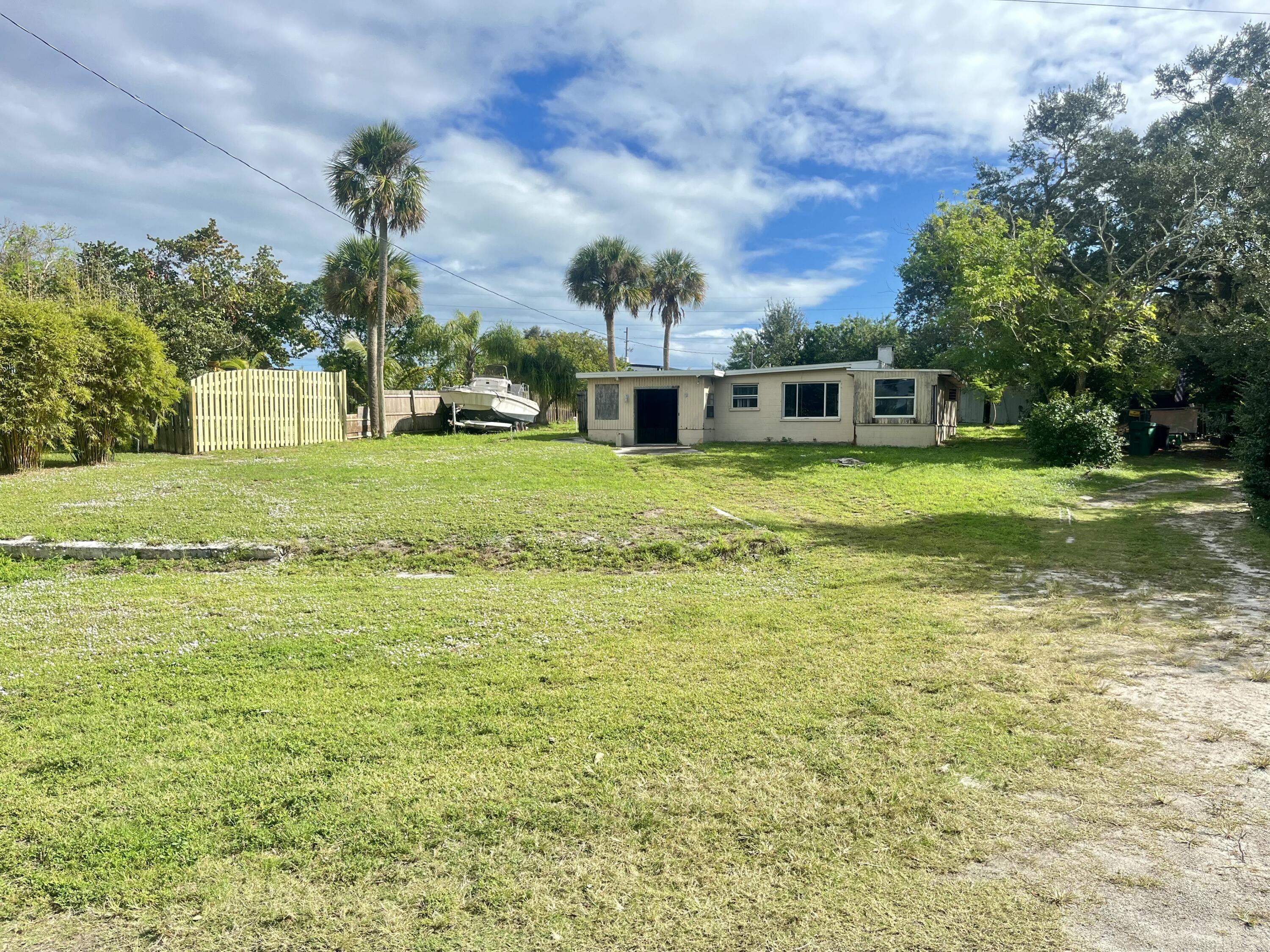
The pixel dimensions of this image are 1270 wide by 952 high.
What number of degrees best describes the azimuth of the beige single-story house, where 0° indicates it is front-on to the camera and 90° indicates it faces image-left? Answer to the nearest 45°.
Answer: approximately 0°

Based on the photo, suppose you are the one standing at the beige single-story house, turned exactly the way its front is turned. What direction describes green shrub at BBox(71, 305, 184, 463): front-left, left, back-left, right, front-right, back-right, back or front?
front-right

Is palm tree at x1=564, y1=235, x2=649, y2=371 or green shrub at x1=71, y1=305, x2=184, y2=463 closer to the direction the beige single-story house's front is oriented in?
the green shrub

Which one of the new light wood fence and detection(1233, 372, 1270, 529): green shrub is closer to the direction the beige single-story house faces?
the green shrub

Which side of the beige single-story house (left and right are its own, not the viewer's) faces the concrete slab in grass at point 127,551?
front

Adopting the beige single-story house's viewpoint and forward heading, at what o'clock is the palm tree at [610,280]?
The palm tree is roughly at 5 o'clock from the beige single-story house.

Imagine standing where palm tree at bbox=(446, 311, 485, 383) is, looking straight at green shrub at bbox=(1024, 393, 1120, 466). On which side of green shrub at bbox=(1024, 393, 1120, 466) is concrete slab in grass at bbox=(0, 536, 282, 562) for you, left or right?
right

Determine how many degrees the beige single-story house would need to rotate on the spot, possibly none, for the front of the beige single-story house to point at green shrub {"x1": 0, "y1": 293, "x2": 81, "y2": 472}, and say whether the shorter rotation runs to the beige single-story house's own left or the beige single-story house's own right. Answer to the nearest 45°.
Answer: approximately 45° to the beige single-story house's own right

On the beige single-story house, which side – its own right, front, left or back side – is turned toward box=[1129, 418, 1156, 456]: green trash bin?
left

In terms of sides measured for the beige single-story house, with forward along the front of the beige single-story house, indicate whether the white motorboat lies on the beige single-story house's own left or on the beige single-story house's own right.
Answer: on the beige single-story house's own right
